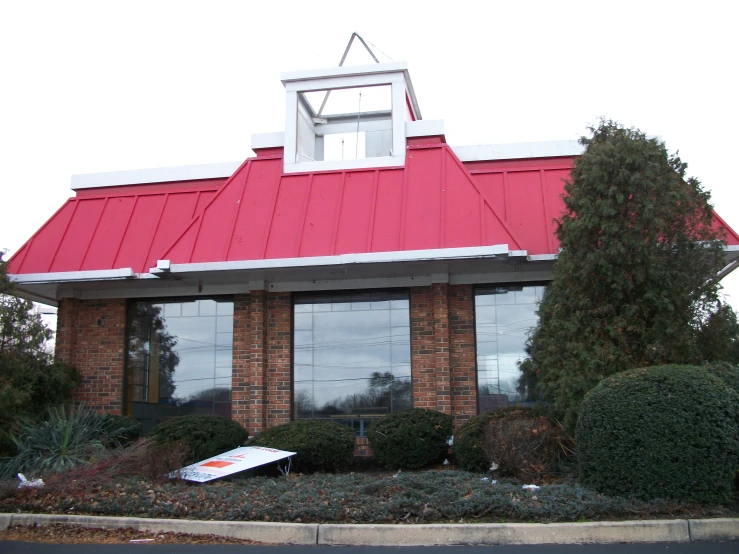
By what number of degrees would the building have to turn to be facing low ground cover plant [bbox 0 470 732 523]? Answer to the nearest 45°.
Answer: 0° — it already faces it

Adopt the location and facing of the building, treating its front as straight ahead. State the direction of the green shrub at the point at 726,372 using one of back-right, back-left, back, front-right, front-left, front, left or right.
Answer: front-left

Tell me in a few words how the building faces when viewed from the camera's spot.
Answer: facing the viewer

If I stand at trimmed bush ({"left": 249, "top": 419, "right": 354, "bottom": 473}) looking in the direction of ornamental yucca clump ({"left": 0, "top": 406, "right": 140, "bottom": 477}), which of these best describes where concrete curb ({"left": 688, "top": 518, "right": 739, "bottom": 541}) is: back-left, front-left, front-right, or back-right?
back-left

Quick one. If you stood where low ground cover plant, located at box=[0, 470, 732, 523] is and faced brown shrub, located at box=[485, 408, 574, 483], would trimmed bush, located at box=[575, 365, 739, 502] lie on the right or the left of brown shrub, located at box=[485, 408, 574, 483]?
right
